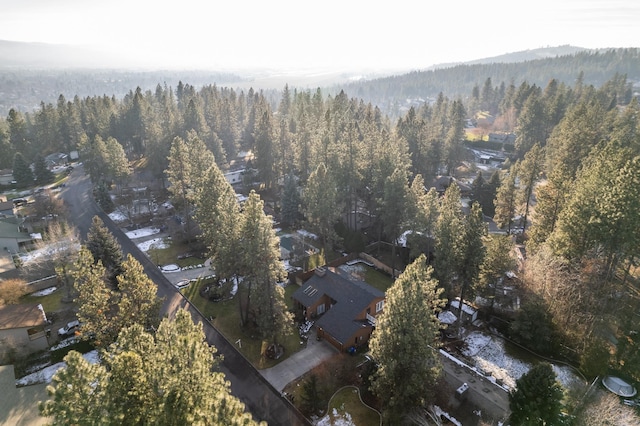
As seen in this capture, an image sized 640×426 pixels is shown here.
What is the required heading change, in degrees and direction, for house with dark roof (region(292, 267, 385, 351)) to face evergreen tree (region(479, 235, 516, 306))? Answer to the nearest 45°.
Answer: approximately 135° to its left

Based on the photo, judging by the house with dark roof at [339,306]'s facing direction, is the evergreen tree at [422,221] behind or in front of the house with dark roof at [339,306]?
behind

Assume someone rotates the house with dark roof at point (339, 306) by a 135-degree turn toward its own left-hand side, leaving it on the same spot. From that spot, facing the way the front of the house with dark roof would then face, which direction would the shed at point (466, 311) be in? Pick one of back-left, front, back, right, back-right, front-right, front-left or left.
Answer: front

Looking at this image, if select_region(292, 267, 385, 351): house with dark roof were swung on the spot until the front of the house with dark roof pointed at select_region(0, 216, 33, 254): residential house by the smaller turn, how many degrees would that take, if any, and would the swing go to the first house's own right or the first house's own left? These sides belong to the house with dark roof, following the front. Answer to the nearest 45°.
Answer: approximately 45° to the first house's own right

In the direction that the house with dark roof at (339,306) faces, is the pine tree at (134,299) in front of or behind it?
in front

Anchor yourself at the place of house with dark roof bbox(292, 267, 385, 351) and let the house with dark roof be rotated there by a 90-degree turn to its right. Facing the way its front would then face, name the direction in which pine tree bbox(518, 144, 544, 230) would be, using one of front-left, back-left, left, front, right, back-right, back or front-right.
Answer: right

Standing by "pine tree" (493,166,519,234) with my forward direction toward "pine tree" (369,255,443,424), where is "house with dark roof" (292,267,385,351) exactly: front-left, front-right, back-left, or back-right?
front-right

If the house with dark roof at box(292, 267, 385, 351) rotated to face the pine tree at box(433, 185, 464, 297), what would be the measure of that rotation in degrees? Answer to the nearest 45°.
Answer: approximately 135° to its left

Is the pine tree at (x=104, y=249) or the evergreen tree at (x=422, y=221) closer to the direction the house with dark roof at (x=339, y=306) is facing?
the pine tree

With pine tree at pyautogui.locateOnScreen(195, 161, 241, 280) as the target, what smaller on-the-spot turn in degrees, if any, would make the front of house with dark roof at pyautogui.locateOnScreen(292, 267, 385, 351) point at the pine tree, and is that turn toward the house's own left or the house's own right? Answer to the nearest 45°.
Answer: approximately 45° to the house's own right

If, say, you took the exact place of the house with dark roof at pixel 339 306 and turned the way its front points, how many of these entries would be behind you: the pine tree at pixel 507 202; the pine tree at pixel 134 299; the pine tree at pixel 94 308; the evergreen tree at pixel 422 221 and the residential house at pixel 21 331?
2

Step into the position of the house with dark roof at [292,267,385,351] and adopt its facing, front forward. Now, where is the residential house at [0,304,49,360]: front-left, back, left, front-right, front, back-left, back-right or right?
front-right

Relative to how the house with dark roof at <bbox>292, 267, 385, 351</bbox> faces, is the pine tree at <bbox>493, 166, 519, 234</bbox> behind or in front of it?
behind

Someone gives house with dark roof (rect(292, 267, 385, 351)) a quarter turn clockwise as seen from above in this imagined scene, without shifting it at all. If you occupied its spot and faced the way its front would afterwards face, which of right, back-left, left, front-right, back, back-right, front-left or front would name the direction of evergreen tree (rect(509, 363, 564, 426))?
back

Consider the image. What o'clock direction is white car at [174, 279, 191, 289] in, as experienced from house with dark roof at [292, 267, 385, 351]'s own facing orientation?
The white car is roughly at 2 o'clock from the house with dark roof.

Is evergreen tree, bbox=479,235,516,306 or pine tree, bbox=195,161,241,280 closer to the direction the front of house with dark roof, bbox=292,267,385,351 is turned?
the pine tree

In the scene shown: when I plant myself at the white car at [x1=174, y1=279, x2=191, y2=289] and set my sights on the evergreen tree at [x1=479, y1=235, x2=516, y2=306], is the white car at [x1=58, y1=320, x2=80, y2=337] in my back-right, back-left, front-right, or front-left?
back-right

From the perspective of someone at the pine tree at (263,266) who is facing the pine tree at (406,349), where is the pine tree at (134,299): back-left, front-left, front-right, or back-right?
back-right

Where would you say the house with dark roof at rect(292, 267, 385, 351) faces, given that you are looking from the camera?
facing the viewer and to the left of the viewer

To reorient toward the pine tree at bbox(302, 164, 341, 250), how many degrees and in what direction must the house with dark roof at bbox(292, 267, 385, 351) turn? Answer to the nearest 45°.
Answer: approximately 135° to its right

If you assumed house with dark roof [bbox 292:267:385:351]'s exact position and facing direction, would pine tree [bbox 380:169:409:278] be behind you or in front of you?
behind
